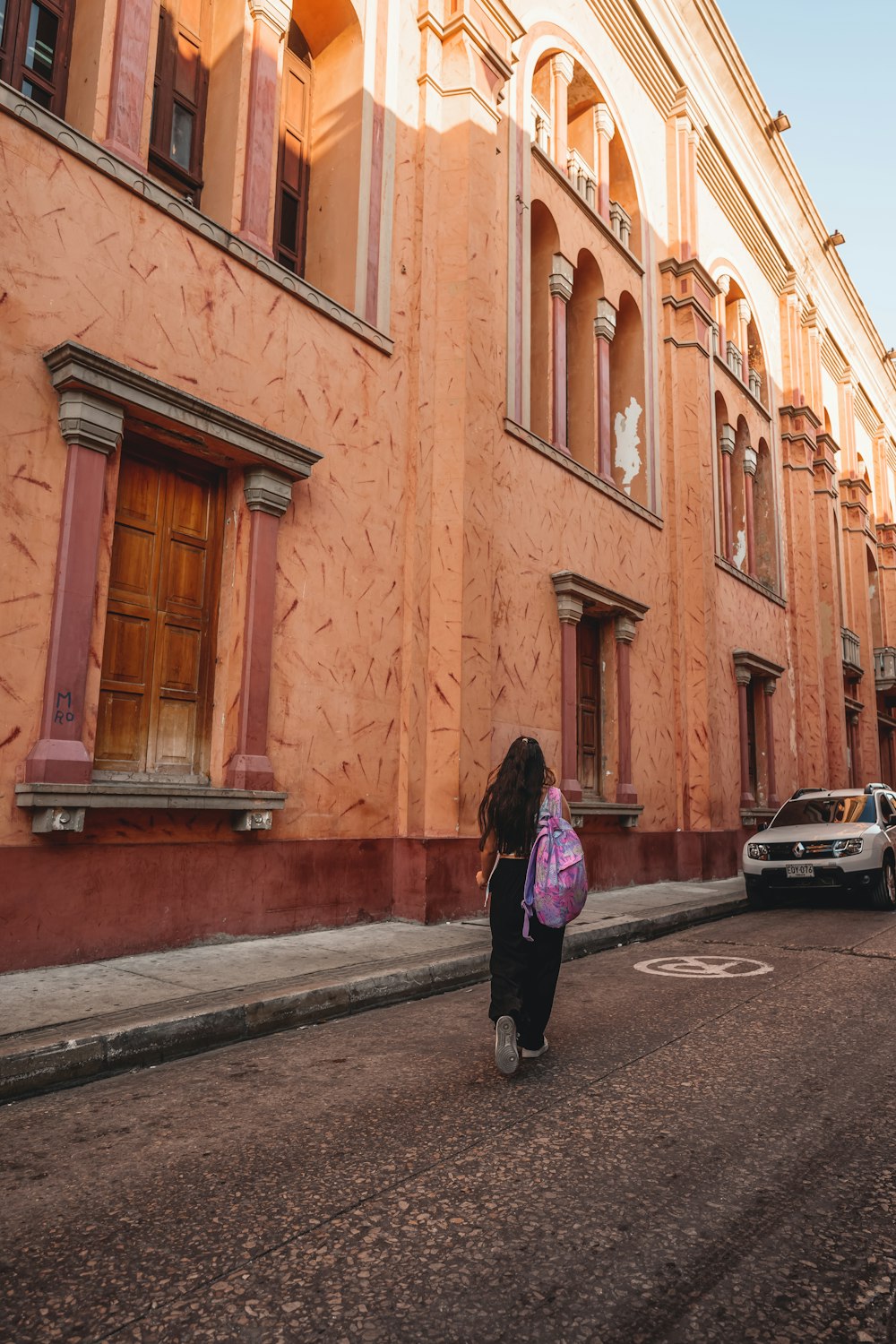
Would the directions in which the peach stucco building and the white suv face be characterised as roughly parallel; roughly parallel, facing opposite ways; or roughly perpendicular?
roughly perpendicular

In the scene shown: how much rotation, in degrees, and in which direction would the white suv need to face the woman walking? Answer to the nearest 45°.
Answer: approximately 45° to its left

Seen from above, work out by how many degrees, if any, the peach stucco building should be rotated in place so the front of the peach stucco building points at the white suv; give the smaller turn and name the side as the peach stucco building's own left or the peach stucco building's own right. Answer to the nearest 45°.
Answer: approximately 90° to the peach stucco building's own left

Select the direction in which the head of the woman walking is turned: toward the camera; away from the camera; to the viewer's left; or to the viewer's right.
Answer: away from the camera

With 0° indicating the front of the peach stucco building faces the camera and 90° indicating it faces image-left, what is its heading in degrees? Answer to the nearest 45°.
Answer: approximately 315°

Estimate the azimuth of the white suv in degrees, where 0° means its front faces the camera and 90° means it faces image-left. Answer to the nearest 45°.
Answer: approximately 45°
